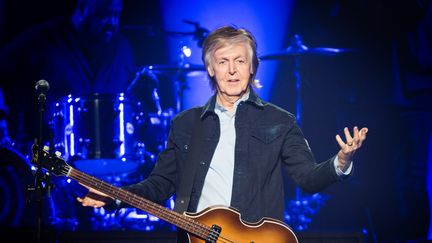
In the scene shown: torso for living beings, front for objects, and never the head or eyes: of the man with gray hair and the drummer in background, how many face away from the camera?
0

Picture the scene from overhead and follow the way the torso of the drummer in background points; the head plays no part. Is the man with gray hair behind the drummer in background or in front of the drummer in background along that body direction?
in front

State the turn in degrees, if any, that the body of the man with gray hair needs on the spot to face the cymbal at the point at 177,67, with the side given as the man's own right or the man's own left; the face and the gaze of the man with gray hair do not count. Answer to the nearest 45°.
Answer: approximately 180°

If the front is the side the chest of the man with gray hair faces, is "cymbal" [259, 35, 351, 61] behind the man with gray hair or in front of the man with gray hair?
behind

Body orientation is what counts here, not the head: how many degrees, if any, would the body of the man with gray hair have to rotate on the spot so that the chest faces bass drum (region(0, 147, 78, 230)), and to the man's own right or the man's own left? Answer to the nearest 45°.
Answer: approximately 135° to the man's own right

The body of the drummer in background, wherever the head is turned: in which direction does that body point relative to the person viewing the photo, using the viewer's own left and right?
facing the viewer and to the right of the viewer

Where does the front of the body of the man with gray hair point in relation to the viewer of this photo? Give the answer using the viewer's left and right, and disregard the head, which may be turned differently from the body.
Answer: facing the viewer

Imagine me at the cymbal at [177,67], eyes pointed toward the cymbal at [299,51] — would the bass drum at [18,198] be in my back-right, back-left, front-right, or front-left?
back-right

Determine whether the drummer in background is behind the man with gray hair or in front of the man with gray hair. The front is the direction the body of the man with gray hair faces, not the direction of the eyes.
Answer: behind
